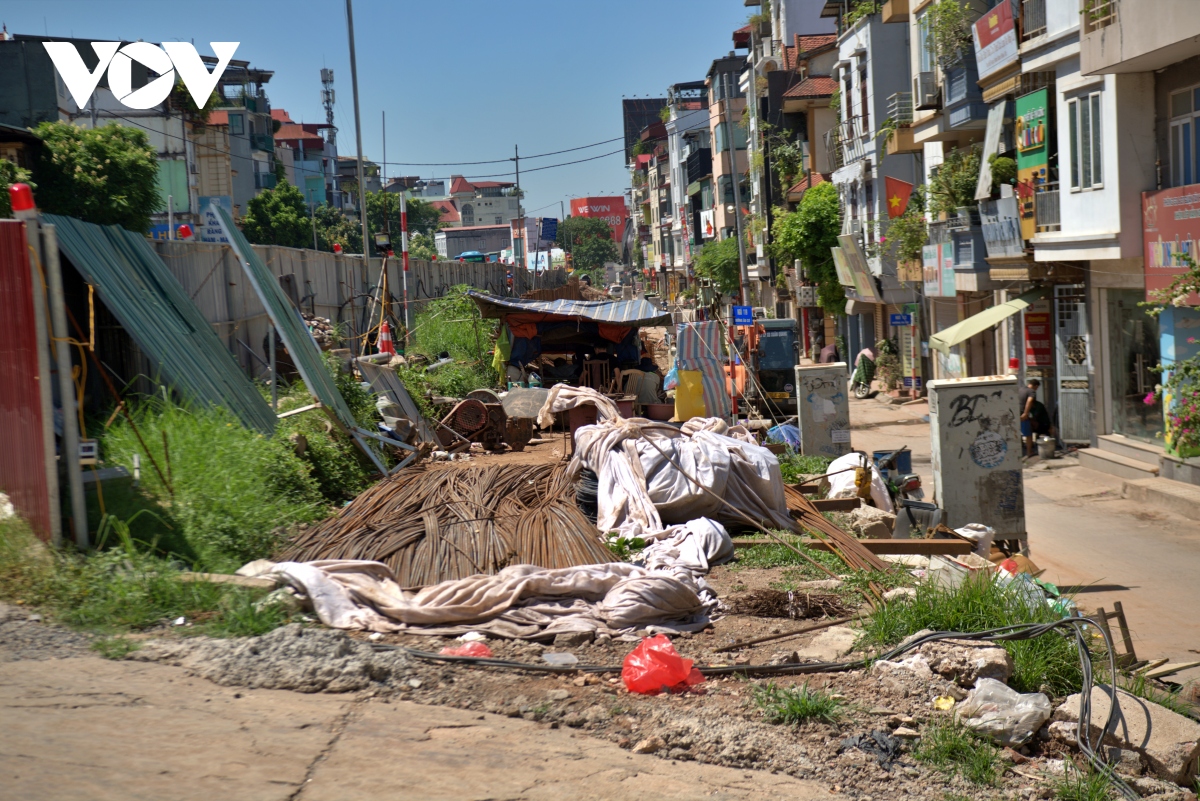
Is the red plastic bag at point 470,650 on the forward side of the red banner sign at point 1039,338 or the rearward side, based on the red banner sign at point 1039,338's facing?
on the forward side

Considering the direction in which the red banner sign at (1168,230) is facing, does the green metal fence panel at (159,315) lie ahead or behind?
ahead

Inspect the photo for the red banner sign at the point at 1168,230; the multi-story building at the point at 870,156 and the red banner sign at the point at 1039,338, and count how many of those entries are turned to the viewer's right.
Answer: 0

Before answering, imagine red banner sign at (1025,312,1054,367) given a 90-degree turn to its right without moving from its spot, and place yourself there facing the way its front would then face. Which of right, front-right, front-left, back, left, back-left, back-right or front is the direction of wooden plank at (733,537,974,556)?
left

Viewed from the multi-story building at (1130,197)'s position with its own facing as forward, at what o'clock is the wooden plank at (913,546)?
The wooden plank is roughly at 11 o'clock from the multi-story building.

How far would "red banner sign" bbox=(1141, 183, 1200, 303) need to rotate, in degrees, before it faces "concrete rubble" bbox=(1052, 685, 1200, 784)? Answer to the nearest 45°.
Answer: approximately 45° to its left

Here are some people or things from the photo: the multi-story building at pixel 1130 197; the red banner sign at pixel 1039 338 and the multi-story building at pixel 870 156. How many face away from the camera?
0

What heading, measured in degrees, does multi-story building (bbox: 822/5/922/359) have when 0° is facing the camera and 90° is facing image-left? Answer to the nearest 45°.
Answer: approximately 45°

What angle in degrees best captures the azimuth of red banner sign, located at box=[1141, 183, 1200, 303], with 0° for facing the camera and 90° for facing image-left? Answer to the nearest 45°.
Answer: approximately 45°

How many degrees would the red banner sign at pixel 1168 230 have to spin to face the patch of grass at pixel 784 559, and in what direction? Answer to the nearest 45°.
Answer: approximately 45° to its left

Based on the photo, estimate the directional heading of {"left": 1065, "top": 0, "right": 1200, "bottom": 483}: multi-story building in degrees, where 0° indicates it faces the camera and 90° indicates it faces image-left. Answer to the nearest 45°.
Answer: approximately 45°

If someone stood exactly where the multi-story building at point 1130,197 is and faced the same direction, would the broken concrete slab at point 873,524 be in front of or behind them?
in front

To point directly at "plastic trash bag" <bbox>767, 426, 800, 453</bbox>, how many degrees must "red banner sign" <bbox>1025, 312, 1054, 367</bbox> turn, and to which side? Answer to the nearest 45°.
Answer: approximately 45° to its right

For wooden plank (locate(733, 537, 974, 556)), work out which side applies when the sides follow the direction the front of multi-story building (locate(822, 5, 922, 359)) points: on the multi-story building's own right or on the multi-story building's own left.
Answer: on the multi-story building's own left
